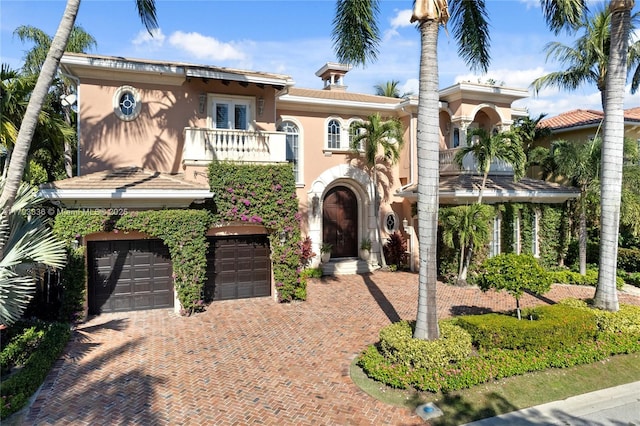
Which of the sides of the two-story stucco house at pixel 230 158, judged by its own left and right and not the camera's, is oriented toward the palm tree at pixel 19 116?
right

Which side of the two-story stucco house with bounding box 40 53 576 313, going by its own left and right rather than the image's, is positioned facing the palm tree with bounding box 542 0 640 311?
left

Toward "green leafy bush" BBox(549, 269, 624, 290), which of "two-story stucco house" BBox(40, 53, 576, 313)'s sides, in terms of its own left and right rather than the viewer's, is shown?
left

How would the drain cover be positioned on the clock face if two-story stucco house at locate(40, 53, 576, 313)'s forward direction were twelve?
The drain cover is roughly at 11 o'clock from the two-story stucco house.

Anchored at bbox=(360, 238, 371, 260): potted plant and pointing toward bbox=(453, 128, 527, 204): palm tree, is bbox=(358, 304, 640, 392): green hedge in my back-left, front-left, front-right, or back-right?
front-right

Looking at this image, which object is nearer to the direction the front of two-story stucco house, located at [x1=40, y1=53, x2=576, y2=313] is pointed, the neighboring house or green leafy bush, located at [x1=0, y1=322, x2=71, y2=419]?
the green leafy bush

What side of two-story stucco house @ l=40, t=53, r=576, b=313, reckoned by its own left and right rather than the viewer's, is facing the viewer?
front

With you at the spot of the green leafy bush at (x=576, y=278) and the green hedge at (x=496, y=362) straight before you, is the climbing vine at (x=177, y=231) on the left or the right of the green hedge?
right

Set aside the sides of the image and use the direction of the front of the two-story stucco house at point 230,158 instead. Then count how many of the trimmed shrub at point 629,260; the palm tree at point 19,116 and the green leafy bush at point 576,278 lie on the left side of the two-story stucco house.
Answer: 2

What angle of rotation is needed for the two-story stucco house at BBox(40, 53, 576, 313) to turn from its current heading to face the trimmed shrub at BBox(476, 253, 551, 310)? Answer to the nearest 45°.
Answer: approximately 45° to its left

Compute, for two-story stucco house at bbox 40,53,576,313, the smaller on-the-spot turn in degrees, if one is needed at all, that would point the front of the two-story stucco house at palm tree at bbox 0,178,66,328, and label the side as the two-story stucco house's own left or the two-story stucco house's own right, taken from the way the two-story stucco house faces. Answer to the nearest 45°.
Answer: approximately 45° to the two-story stucco house's own right

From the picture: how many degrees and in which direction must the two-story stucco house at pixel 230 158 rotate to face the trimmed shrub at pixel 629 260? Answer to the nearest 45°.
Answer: approximately 90° to its left

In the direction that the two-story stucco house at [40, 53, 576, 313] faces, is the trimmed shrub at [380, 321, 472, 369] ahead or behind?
ahead
